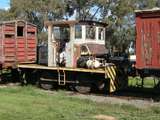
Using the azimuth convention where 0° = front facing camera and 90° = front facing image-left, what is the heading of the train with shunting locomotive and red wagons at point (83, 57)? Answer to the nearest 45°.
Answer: approximately 315°
